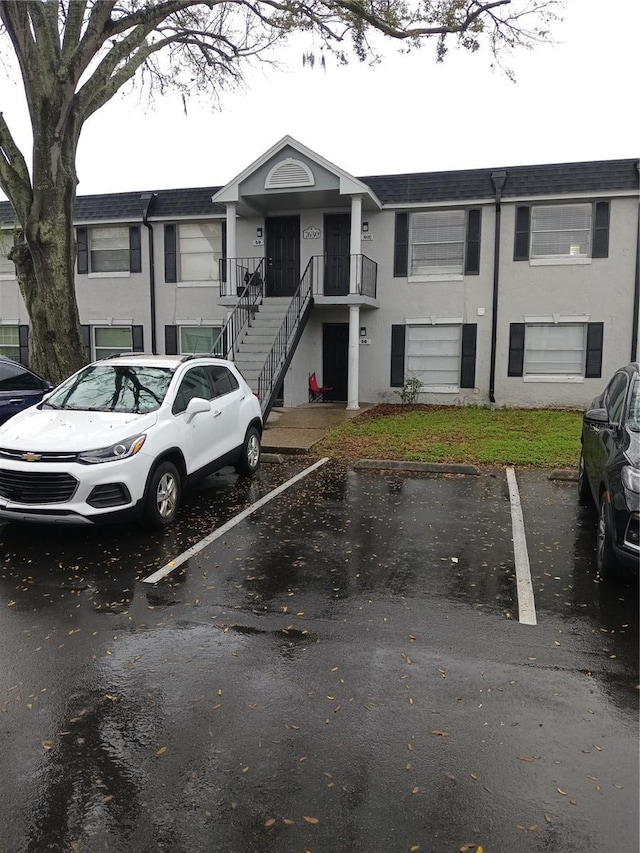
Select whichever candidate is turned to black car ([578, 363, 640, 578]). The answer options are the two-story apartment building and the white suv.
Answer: the two-story apartment building

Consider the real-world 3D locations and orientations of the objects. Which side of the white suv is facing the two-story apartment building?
back

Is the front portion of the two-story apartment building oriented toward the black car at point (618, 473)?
yes

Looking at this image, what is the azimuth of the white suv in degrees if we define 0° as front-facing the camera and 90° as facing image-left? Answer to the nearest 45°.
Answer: approximately 45°

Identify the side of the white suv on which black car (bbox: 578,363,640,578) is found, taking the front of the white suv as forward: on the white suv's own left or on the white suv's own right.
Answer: on the white suv's own left

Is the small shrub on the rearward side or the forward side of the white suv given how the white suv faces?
on the rearward side

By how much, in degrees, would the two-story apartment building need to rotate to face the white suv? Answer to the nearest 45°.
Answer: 0° — it already faces it

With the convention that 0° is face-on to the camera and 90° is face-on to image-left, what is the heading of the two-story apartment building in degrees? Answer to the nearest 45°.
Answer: approximately 0°
